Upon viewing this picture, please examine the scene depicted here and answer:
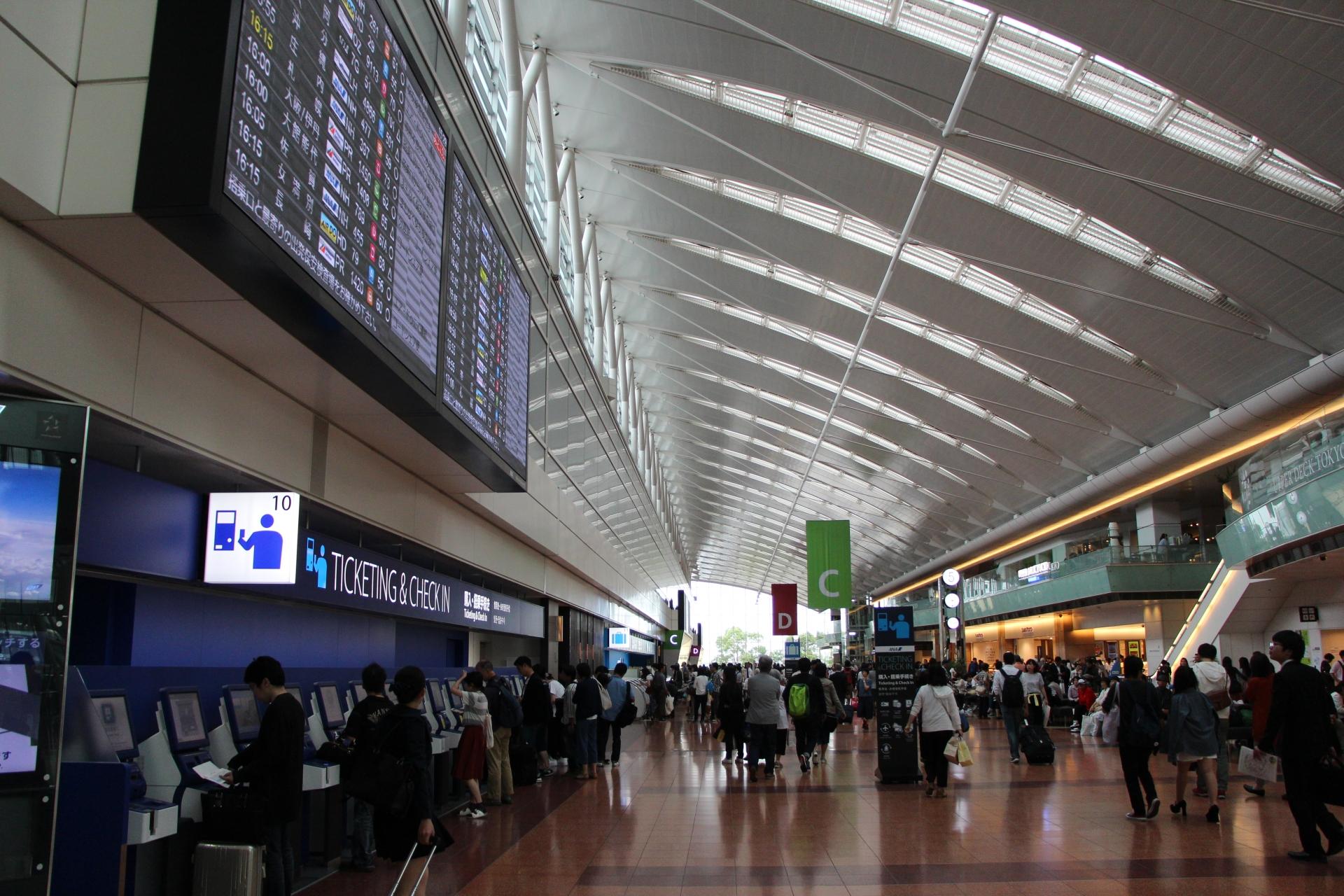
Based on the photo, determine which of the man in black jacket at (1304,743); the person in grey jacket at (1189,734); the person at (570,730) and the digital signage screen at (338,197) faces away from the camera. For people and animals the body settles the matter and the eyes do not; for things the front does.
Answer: the person in grey jacket at (1189,734)

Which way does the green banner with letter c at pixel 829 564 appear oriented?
toward the camera

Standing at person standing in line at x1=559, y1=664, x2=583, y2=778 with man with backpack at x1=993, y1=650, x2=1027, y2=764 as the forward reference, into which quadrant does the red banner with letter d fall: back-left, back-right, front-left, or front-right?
front-left

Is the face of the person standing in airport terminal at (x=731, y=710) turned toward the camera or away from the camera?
away from the camera

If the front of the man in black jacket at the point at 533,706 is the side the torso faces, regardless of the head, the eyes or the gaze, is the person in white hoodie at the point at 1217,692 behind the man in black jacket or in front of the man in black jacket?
behind

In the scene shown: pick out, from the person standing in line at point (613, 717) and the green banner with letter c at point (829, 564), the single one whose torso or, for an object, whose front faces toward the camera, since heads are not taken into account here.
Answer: the green banner with letter c

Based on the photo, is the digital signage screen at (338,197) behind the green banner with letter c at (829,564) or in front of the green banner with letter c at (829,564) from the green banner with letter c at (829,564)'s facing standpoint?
in front

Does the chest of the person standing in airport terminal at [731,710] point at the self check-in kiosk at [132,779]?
no

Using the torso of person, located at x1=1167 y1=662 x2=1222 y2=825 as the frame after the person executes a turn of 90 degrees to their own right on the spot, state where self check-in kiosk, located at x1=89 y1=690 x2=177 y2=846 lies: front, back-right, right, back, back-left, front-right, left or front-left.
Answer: back-right

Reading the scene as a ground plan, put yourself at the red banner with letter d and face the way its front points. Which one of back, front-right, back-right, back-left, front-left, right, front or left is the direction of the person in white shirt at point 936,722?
front

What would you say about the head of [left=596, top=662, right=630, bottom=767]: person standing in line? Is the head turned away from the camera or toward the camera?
away from the camera

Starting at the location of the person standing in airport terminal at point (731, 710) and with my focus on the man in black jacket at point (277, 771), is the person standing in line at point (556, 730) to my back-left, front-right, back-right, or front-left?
front-right

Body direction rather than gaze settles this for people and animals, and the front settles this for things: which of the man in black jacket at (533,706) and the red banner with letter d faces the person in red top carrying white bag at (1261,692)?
the red banner with letter d
